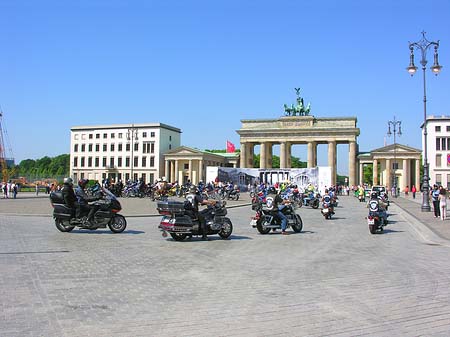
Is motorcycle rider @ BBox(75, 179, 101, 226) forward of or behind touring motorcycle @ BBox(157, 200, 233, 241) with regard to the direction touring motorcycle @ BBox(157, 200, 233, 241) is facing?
behind

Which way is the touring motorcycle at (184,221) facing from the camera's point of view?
to the viewer's right

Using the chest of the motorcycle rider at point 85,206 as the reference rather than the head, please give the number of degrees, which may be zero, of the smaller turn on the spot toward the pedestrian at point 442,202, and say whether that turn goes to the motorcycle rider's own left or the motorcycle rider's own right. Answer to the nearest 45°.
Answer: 0° — they already face them

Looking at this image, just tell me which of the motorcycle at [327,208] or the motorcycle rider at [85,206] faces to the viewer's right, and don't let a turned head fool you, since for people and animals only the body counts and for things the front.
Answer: the motorcycle rider

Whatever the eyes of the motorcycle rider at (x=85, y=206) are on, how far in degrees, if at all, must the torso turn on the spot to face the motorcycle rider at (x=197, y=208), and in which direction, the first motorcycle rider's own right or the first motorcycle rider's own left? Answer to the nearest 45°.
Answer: approximately 45° to the first motorcycle rider's own right

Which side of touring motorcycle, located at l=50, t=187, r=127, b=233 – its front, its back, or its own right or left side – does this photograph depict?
right

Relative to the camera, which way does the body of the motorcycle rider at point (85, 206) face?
to the viewer's right
